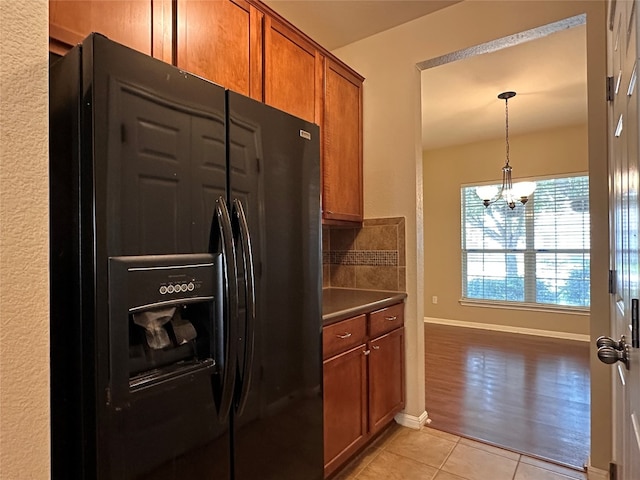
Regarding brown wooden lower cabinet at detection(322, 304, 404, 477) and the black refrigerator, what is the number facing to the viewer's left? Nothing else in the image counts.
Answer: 0

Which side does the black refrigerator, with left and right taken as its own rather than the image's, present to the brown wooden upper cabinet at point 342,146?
left

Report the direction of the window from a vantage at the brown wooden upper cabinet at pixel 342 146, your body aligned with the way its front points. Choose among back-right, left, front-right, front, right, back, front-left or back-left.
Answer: left

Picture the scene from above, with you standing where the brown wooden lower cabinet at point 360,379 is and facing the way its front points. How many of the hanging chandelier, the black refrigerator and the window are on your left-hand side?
2

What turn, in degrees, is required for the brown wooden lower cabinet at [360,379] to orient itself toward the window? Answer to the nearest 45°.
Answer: approximately 90° to its left

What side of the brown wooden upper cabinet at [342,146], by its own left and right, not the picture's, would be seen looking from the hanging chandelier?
left
